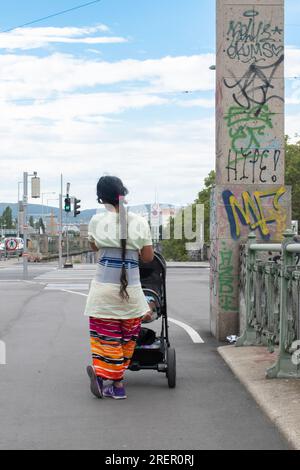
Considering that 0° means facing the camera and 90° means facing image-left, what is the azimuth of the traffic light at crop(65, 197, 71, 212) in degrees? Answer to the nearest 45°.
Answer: approximately 0°

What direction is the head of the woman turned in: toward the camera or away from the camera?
away from the camera

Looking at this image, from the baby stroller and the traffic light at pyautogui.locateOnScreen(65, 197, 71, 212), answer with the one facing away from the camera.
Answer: the baby stroller

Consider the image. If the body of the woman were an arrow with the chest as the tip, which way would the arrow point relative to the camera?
away from the camera

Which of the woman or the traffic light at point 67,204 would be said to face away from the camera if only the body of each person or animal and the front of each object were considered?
the woman

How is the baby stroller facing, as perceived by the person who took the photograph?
facing away from the viewer

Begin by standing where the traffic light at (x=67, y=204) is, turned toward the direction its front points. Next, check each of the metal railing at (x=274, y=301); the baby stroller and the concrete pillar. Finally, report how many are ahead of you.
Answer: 3

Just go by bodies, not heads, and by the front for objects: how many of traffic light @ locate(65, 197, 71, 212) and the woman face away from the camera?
1

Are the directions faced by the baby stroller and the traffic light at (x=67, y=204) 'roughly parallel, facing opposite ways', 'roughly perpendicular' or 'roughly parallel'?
roughly parallel, facing opposite ways

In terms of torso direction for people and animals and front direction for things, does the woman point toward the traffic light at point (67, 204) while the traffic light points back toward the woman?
yes

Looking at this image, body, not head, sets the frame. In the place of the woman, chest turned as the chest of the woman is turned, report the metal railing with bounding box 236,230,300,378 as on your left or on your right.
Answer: on your right

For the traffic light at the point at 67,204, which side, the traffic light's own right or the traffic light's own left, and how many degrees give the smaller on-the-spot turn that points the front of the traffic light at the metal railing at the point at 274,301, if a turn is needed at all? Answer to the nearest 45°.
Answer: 0° — it already faces it

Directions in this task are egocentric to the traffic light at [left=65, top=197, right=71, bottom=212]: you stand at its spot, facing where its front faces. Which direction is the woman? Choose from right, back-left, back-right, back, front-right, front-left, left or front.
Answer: front

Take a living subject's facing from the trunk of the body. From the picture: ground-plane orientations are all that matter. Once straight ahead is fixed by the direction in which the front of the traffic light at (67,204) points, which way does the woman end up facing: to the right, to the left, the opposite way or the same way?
the opposite way
